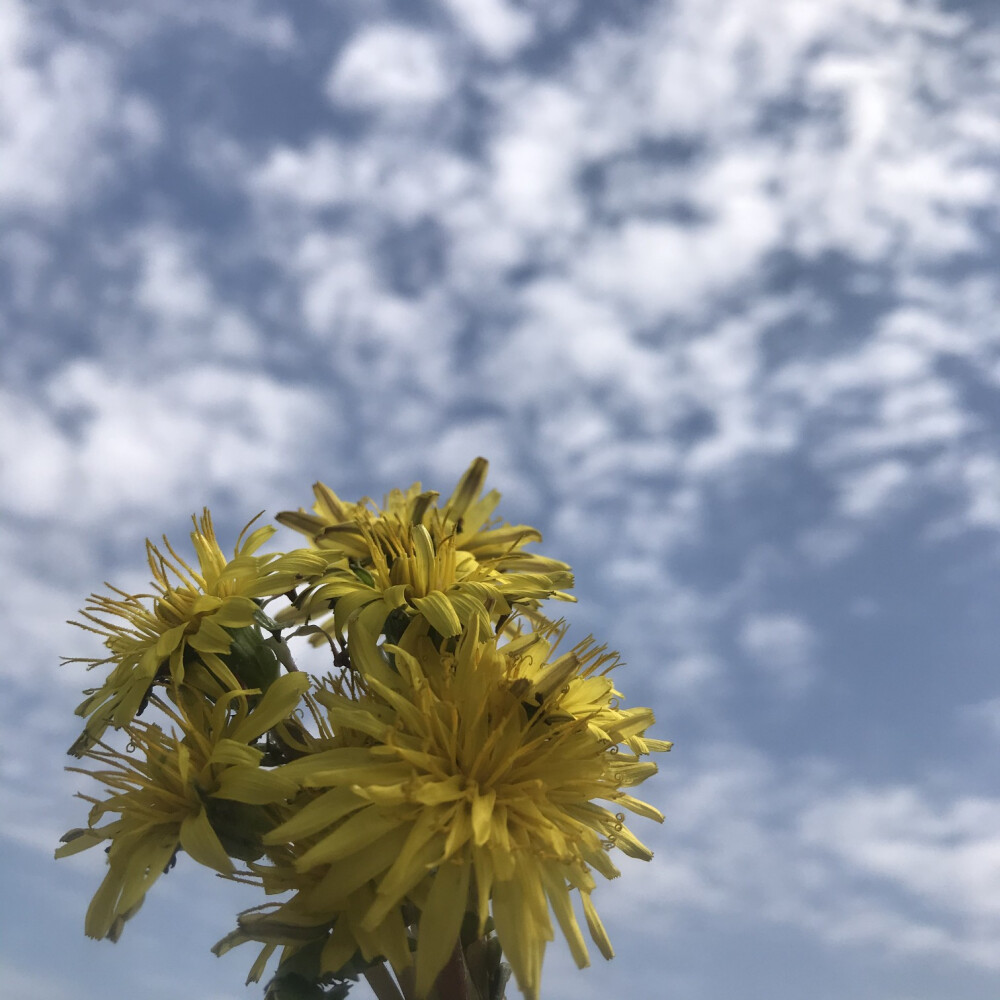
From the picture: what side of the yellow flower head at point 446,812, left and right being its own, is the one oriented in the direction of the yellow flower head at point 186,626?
right

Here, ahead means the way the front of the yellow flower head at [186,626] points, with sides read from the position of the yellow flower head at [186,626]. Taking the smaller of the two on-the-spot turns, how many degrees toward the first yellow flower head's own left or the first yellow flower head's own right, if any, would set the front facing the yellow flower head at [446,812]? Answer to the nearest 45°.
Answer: approximately 135° to the first yellow flower head's own left

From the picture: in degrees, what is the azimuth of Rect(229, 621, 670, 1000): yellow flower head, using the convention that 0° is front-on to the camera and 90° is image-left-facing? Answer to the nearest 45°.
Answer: approximately 0°

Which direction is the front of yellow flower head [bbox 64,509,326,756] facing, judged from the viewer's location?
facing to the left of the viewer

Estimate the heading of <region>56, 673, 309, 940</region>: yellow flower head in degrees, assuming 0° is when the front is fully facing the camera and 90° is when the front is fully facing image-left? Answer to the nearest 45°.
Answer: approximately 90°
